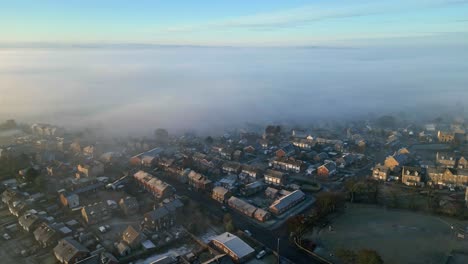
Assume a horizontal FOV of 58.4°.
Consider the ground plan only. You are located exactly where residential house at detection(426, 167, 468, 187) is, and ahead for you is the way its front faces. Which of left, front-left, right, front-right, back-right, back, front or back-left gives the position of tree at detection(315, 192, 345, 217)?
front-right

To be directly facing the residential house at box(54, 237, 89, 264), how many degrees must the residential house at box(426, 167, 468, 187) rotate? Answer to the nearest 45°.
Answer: approximately 45° to its right

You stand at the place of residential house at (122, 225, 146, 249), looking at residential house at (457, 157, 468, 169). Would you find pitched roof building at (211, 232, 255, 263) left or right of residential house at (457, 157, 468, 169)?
right

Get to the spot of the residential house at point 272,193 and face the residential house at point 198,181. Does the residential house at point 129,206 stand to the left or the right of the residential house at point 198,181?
left

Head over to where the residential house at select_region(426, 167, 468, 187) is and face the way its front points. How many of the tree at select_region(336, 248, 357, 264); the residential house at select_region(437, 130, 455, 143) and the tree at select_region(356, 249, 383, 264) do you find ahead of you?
2

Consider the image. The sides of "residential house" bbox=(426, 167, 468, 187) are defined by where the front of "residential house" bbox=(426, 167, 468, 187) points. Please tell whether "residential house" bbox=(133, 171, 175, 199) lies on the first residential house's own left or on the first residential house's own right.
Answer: on the first residential house's own right

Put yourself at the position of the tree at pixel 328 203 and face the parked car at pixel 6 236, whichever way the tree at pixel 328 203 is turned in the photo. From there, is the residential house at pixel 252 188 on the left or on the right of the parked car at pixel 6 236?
right

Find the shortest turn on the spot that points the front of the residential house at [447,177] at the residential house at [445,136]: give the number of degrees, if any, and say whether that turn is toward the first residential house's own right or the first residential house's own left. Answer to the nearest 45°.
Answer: approximately 180°

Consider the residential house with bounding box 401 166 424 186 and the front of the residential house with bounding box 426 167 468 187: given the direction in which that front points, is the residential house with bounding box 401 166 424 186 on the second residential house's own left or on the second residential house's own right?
on the second residential house's own right

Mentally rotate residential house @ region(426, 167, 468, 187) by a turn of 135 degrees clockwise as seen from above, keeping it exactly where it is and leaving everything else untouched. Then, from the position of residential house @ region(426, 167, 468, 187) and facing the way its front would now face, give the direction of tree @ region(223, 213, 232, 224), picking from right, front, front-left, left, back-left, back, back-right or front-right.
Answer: left

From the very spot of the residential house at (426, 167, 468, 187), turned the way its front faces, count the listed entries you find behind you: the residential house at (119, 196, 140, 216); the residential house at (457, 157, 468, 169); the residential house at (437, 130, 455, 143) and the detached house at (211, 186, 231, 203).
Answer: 2

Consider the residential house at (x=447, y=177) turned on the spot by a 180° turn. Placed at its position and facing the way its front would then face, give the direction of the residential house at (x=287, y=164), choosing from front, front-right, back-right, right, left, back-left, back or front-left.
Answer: left

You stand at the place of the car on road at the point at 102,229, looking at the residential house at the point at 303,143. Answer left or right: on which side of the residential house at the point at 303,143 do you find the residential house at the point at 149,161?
left

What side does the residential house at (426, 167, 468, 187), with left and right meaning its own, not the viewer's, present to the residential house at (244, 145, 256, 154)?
right

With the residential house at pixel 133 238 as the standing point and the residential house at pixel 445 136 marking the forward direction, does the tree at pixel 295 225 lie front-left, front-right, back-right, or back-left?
front-right

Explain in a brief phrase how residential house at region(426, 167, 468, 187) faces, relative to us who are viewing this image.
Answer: facing the viewer

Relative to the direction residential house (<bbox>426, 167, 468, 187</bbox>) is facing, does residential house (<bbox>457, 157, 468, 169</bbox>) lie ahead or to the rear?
to the rear

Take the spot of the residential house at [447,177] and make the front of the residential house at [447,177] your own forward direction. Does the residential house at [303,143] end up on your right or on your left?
on your right

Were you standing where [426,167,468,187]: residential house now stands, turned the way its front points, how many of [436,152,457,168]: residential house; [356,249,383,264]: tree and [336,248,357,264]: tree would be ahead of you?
2

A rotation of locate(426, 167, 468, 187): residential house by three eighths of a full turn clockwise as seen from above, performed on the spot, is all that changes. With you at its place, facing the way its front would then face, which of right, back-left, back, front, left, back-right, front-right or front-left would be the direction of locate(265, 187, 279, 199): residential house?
left

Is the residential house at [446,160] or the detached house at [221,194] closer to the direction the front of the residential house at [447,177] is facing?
the detached house
